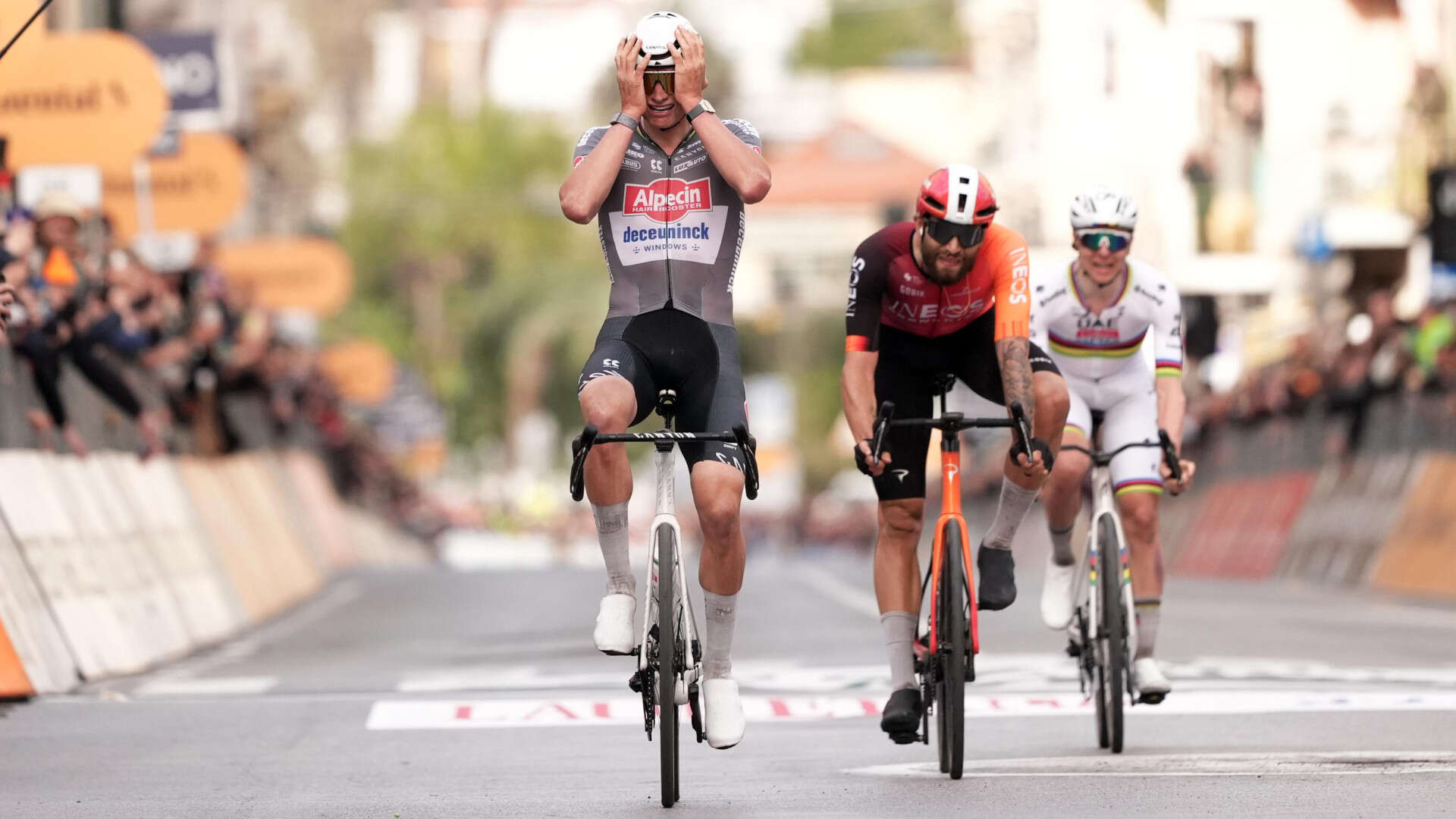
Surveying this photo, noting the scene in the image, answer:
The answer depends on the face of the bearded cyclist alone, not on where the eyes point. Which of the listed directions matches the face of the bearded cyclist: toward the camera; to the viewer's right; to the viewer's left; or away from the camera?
toward the camera

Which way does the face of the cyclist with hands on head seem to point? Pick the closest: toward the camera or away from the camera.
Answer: toward the camera

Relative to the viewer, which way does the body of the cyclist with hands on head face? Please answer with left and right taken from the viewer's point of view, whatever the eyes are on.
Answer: facing the viewer

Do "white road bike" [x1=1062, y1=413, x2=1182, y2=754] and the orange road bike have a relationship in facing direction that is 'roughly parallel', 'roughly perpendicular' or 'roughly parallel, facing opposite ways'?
roughly parallel

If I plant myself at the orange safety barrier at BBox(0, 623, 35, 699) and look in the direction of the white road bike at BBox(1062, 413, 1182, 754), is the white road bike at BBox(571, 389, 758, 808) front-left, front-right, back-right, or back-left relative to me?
front-right

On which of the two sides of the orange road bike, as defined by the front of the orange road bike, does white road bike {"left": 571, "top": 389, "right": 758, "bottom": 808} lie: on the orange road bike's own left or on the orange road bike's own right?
on the orange road bike's own right

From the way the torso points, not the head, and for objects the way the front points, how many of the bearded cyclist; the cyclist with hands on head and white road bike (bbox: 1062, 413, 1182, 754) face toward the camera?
3

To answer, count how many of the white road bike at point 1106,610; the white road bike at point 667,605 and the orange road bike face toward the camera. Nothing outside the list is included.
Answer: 3

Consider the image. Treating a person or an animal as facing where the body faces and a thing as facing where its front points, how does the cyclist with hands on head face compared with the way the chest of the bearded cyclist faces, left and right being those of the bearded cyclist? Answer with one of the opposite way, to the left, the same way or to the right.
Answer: the same way

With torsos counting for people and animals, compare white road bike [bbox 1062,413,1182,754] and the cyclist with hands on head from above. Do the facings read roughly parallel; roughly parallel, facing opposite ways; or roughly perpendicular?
roughly parallel

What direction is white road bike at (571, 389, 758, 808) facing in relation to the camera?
toward the camera

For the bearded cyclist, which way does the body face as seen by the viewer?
toward the camera

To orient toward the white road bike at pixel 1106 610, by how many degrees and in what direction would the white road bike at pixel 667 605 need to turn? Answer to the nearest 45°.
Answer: approximately 135° to its left
